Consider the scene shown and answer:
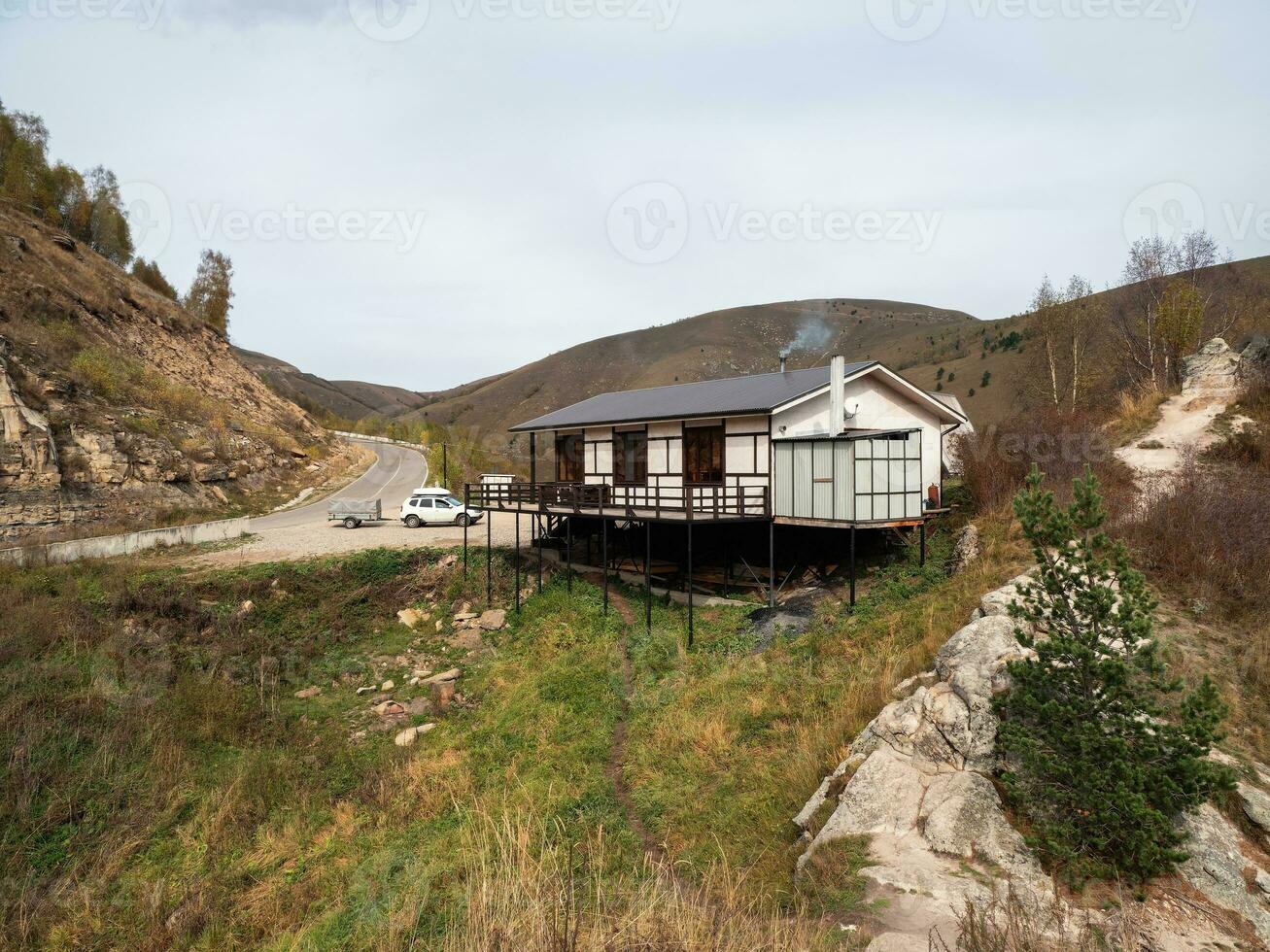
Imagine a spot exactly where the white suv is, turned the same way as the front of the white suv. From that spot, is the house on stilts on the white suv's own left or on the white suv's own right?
on the white suv's own right

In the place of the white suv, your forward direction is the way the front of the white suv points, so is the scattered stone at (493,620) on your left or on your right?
on your right

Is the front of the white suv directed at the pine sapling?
no

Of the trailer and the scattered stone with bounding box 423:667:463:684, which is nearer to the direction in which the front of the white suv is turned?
the scattered stone

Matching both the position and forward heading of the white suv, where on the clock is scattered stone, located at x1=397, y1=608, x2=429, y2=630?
The scattered stone is roughly at 3 o'clock from the white suv.

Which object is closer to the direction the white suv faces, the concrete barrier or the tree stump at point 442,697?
the tree stump

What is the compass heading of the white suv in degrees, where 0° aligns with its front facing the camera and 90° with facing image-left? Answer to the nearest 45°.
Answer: approximately 270°

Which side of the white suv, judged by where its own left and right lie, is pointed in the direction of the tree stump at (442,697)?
right

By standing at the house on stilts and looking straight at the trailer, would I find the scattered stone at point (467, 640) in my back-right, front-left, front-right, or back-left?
front-left

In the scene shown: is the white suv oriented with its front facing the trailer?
no

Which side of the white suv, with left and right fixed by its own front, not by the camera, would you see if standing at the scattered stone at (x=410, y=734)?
right

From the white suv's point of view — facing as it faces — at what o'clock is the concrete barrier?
The concrete barrier is roughly at 5 o'clock from the white suv.

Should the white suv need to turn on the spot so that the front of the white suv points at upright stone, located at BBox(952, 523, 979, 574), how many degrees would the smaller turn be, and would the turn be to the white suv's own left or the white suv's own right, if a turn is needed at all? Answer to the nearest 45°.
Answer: approximately 45° to the white suv's own right

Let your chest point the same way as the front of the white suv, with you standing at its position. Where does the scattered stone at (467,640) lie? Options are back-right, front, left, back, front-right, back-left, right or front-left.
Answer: right
